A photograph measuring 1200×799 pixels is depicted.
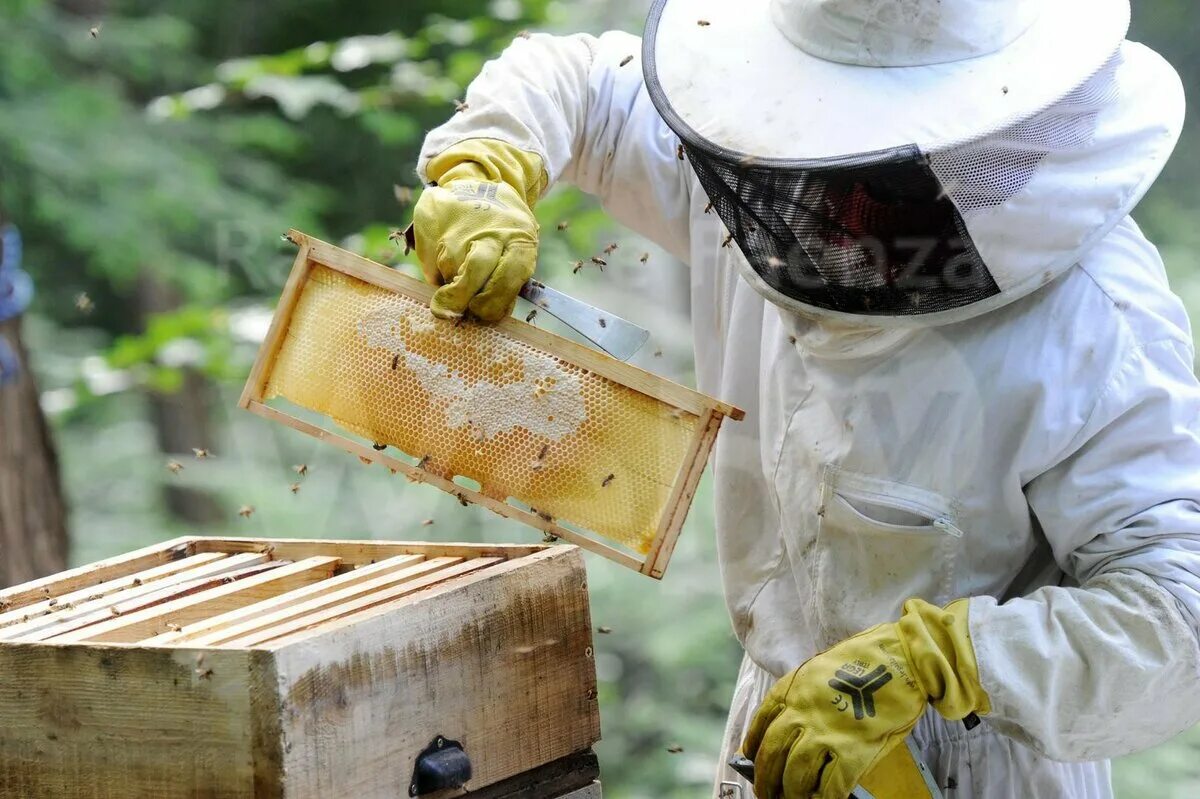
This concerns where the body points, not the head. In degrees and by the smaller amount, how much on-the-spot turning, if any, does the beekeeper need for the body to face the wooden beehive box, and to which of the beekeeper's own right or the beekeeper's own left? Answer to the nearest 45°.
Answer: approximately 45° to the beekeeper's own right

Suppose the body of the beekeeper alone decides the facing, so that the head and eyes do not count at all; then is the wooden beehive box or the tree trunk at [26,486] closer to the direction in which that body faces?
the wooden beehive box

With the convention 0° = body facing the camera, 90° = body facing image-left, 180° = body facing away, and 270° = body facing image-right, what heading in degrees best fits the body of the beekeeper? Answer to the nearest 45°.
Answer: approximately 45°

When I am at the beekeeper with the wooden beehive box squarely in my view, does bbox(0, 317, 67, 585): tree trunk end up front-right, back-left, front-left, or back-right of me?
front-right

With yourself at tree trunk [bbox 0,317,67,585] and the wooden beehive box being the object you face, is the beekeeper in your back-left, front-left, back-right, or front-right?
front-left

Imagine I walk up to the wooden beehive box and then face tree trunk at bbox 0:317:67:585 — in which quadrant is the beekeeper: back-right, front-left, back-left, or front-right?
back-right

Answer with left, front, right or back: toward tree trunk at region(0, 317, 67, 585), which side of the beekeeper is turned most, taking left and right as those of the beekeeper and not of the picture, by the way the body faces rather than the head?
right

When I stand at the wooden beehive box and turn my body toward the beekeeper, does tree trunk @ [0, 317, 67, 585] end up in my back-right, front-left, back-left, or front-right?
back-left
